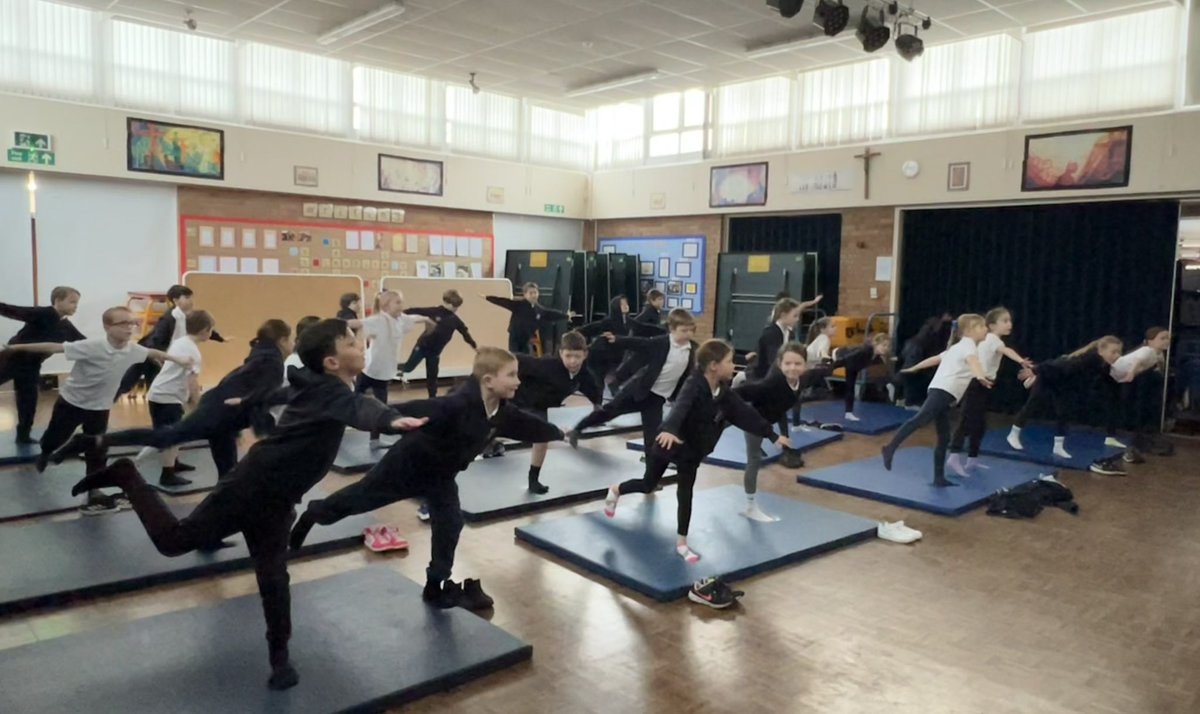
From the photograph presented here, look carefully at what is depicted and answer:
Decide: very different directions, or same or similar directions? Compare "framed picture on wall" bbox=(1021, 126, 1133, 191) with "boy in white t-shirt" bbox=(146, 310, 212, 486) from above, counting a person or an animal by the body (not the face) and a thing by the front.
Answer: very different directions

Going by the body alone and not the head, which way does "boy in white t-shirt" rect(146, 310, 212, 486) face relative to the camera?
to the viewer's right

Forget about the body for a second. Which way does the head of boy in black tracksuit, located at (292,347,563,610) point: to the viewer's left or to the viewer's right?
to the viewer's right

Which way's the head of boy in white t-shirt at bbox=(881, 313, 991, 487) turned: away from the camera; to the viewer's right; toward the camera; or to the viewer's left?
to the viewer's right

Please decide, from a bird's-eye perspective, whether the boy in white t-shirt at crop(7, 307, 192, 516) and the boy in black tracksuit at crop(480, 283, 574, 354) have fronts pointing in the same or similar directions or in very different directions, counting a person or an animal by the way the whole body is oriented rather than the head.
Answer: same or similar directions

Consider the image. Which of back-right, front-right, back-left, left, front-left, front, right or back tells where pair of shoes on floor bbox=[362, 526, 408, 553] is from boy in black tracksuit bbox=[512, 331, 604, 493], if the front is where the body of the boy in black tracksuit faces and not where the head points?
right

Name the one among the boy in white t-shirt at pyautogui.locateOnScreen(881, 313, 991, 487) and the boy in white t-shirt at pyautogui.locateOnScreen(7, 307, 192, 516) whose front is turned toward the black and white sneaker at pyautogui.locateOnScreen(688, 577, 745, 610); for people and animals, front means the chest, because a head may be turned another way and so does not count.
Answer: the boy in white t-shirt at pyautogui.locateOnScreen(7, 307, 192, 516)

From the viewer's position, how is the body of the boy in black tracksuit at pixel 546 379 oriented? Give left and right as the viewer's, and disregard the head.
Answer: facing the viewer and to the right of the viewer

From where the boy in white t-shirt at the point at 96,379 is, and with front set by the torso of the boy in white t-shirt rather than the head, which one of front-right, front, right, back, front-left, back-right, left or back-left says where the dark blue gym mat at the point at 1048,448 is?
front-left

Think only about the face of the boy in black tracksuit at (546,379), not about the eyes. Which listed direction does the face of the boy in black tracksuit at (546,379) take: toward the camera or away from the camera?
toward the camera

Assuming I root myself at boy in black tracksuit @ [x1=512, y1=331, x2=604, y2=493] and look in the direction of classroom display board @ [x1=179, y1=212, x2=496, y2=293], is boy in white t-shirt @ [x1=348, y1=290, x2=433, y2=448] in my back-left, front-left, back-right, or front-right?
front-left

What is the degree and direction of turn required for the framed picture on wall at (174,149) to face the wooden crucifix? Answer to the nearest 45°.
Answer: approximately 45° to its left

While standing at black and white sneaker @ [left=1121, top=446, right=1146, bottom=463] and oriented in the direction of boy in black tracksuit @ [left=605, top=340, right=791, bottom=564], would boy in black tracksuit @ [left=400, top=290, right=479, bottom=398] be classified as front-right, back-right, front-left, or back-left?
front-right

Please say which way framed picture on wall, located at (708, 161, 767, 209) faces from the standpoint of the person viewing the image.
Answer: facing the viewer and to the left of the viewer

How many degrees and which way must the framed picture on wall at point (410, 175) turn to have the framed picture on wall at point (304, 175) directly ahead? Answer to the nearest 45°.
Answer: approximately 90° to its right

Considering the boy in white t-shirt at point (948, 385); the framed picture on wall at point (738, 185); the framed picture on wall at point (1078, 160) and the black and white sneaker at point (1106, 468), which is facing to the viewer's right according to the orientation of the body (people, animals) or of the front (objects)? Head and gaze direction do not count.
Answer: the boy in white t-shirt

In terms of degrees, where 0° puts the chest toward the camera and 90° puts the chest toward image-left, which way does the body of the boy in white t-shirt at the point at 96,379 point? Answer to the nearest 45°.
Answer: approximately 315°

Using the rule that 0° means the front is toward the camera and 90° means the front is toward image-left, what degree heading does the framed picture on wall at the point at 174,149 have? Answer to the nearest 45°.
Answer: approximately 315°
